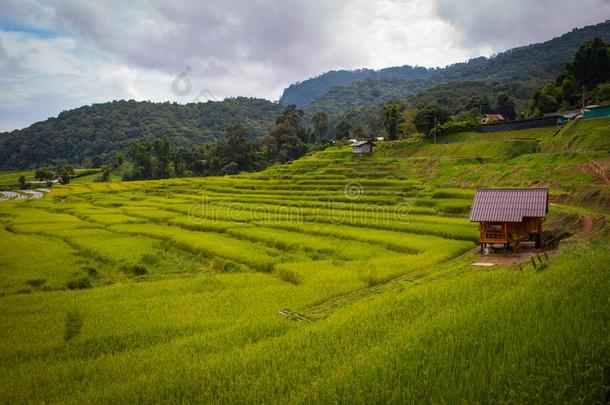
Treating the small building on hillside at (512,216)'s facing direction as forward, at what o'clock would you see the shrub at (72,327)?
The shrub is roughly at 1 o'clock from the small building on hillside.

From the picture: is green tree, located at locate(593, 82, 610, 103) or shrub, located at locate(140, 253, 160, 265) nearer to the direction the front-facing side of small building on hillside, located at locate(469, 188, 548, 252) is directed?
the shrub

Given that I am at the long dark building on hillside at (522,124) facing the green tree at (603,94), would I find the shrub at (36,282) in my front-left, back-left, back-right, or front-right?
back-right

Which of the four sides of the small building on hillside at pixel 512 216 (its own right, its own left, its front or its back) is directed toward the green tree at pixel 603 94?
back

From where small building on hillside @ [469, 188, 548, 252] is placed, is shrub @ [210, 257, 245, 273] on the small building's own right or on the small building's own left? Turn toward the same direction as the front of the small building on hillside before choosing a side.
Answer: on the small building's own right

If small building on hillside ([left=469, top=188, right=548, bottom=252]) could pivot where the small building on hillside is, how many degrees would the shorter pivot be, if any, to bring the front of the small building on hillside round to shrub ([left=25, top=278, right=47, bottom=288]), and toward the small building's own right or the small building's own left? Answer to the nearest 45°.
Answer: approximately 45° to the small building's own right

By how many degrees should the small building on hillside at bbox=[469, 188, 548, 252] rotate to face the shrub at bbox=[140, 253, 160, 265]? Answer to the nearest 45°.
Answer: approximately 90° to its right

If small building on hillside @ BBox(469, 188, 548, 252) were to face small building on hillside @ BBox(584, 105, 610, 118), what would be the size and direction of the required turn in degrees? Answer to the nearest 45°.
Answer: approximately 180°

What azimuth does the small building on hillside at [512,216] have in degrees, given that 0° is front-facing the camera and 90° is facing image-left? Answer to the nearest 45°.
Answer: approximately 0°

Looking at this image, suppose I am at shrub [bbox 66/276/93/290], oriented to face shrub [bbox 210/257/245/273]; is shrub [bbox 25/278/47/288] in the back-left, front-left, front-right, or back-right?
back-left

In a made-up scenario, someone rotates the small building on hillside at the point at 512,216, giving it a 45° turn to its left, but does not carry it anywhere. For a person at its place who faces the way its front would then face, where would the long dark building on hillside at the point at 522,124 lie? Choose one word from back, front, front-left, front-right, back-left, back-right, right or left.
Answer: back-left
